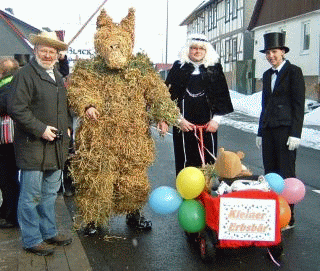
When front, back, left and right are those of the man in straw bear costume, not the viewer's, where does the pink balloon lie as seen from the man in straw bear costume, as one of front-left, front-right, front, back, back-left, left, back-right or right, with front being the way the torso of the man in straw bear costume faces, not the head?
left

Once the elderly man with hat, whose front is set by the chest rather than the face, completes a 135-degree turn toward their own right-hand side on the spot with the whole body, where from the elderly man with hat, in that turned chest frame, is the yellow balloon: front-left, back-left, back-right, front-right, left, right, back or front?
back

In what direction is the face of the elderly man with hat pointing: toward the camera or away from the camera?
toward the camera

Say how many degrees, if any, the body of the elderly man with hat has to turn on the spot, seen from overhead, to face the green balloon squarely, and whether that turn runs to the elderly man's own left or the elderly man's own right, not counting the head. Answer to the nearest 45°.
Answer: approximately 45° to the elderly man's own left

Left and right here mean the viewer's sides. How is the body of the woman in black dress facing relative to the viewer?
facing the viewer

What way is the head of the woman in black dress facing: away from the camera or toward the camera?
toward the camera

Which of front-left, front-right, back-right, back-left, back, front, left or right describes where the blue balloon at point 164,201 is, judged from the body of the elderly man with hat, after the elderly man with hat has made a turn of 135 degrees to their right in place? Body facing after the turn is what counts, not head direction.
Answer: back

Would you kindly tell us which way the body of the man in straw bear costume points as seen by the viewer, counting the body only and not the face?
toward the camera

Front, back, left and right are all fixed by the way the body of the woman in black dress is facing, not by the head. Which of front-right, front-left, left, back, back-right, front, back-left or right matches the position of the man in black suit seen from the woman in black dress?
left

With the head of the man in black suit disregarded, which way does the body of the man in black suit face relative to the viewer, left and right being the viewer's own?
facing the viewer and to the left of the viewer

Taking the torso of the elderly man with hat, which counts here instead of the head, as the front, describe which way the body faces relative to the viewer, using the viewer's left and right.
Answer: facing the viewer and to the right of the viewer

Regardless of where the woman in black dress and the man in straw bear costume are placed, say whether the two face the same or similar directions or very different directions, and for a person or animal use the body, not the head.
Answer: same or similar directions

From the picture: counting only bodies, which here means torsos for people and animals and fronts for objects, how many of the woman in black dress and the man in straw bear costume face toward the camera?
2
